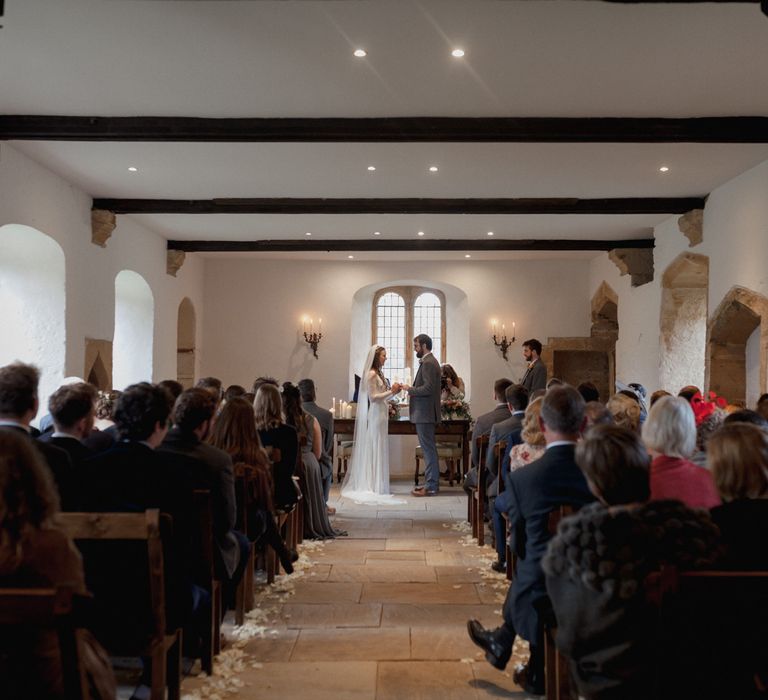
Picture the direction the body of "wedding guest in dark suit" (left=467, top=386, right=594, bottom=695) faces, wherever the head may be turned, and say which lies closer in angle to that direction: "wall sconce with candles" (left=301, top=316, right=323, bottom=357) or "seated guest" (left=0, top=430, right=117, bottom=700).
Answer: the wall sconce with candles

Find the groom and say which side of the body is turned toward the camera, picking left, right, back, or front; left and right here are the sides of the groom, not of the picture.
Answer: left

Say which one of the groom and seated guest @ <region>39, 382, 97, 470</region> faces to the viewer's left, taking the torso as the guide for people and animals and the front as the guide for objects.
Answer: the groom

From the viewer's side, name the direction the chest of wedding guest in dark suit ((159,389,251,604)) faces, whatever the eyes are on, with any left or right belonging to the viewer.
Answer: facing away from the viewer and to the right of the viewer

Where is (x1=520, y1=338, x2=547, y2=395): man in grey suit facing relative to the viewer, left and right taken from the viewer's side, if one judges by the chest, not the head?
facing to the left of the viewer

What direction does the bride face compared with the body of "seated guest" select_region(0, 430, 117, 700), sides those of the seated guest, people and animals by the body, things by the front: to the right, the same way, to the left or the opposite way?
to the right

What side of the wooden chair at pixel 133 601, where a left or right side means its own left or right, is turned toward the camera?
back

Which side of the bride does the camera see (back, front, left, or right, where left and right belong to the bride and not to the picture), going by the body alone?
right

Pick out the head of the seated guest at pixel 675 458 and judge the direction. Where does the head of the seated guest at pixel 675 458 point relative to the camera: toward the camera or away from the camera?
away from the camera

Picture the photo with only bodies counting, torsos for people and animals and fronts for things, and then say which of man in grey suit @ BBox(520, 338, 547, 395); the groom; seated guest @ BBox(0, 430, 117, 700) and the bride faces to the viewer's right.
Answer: the bride

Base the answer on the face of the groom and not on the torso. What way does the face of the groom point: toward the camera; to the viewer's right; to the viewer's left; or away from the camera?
to the viewer's left

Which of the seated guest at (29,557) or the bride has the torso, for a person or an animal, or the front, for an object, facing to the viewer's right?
the bride

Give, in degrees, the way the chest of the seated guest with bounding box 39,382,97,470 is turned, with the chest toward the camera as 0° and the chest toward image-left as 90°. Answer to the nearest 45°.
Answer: approximately 225°
